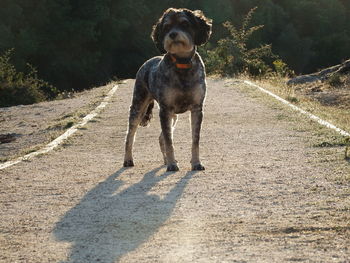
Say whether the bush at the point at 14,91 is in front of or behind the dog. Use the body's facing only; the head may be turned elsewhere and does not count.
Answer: behind

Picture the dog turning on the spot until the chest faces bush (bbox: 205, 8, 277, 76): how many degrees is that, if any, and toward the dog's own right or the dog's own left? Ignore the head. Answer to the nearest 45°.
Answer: approximately 135° to the dog's own left

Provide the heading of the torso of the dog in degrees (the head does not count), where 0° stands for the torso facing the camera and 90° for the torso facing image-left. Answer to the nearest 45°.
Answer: approximately 315°
